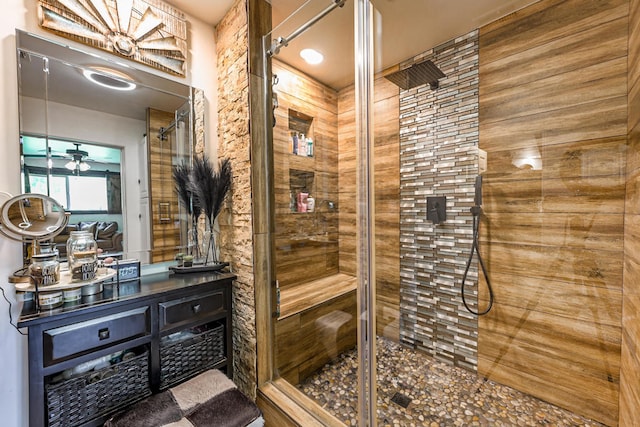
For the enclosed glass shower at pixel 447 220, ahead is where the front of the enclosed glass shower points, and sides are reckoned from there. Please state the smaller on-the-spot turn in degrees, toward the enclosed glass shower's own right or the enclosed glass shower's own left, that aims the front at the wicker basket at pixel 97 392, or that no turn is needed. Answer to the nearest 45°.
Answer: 0° — it already faces it

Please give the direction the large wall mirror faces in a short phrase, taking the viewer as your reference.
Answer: facing the viewer and to the right of the viewer

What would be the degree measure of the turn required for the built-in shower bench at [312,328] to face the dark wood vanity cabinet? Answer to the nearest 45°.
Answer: approximately 90° to its right

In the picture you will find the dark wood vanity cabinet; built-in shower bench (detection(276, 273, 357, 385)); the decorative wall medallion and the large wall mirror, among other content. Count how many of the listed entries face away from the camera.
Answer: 0

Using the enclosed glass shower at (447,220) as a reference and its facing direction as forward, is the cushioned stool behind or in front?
in front

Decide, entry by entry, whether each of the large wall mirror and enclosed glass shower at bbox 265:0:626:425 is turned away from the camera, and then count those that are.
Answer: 0

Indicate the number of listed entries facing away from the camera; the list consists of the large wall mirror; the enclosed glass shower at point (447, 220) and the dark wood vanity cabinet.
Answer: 0
